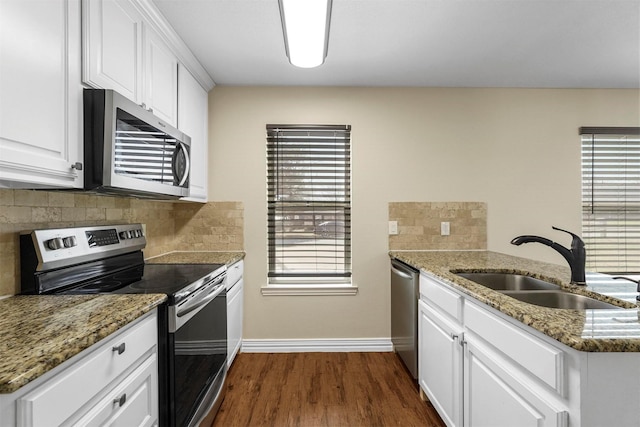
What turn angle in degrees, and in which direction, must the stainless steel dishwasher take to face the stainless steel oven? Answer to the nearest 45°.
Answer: approximately 45° to its left

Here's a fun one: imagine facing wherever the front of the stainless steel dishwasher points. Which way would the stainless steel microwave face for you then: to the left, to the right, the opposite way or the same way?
the opposite way

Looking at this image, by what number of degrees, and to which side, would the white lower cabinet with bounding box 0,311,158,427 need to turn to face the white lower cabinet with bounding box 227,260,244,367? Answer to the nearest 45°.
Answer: approximately 90° to its left

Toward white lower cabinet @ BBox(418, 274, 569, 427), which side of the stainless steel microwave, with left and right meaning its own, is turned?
front

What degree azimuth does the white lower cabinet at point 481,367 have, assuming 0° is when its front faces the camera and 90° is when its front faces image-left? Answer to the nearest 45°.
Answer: approximately 45°

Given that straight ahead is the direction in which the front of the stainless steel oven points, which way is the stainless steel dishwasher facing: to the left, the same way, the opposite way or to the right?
the opposite way

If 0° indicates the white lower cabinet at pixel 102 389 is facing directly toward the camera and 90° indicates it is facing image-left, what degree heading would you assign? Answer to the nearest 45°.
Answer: approximately 315°

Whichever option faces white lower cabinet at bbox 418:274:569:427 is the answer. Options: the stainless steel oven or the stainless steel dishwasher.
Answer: the stainless steel oven

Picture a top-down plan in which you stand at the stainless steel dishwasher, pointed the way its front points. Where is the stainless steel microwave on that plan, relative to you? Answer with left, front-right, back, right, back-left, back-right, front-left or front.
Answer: front-left

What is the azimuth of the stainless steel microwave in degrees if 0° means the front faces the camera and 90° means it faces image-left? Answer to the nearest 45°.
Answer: approximately 315°

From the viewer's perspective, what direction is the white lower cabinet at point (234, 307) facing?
to the viewer's right

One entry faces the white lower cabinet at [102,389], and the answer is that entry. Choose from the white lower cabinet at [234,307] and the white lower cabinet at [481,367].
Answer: the white lower cabinet at [481,367]

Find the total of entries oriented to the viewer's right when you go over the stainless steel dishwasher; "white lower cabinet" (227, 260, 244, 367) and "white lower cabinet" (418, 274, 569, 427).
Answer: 1

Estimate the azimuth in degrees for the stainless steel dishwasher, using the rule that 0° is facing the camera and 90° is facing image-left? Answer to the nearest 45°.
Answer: approximately 90°

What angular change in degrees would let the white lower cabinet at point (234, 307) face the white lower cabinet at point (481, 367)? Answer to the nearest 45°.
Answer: approximately 45° to its right
